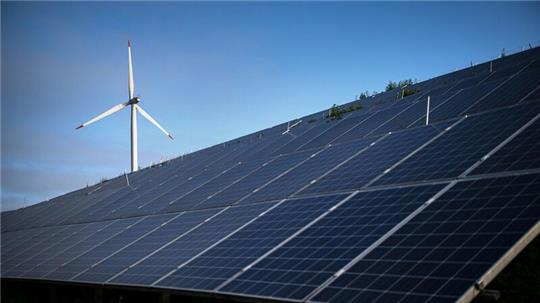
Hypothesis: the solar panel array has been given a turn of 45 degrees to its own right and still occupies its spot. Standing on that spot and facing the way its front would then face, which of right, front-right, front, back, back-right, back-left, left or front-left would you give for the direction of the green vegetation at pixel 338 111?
right

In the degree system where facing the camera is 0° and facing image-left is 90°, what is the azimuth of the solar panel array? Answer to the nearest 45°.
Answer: approximately 45°
